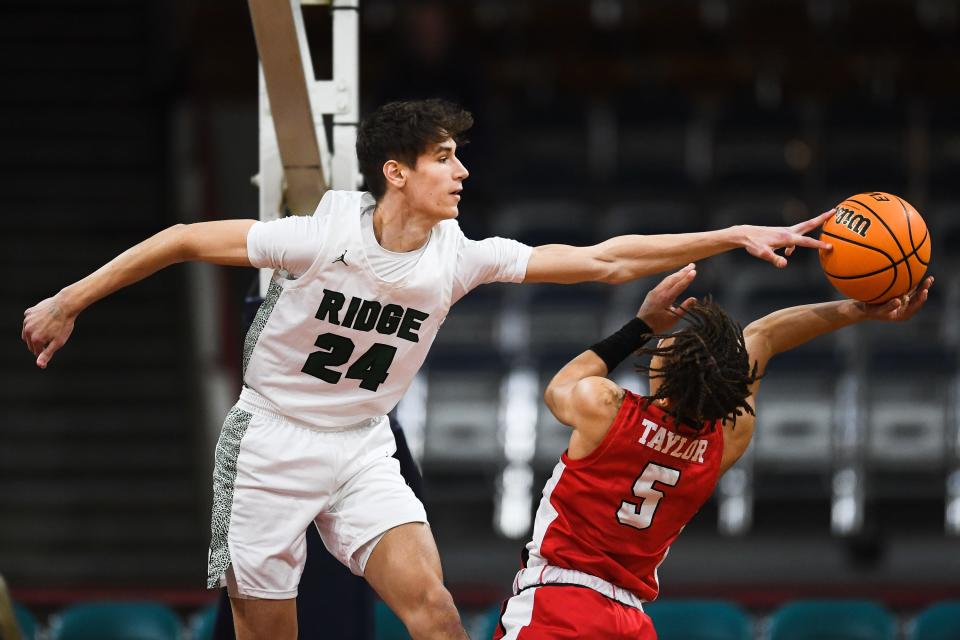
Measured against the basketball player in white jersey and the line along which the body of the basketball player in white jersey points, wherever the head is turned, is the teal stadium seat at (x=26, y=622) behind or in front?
behind

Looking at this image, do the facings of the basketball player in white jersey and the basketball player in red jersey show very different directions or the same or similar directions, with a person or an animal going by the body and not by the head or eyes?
very different directions

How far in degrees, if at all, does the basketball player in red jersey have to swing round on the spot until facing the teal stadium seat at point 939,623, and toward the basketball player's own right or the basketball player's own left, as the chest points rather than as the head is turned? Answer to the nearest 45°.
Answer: approximately 90° to the basketball player's own right

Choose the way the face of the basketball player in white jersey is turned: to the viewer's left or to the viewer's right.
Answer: to the viewer's right

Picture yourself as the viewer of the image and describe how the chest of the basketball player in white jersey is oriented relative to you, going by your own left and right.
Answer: facing the viewer and to the right of the viewer

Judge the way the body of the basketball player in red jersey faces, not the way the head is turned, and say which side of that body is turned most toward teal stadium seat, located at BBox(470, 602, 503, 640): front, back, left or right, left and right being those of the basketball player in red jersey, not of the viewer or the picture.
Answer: front

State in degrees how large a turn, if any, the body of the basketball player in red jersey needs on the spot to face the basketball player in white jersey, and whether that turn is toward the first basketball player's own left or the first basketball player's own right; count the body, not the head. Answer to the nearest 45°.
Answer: approximately 45° to the first basketball player's own left

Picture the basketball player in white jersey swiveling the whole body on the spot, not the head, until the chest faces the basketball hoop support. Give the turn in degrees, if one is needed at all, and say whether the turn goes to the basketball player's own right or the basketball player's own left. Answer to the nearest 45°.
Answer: approximately 135° to the basketball player's own left

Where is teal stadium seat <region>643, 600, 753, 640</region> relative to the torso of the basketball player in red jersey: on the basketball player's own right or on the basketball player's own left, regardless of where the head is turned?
on the basketball player's own right

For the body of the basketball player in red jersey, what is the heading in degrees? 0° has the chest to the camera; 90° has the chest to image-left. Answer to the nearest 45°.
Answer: approximately 135°

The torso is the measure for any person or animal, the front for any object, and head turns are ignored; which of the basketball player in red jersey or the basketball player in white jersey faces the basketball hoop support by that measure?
the basketball player in red jersey
